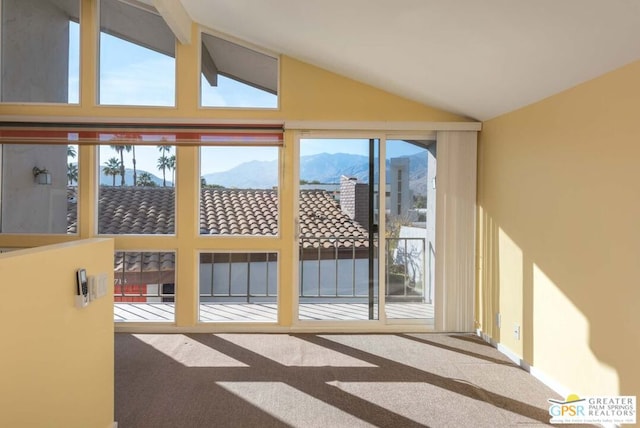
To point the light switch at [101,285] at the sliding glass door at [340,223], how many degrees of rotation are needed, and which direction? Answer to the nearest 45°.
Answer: approximately 90° to its left

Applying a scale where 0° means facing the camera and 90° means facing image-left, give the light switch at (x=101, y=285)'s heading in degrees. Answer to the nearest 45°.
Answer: approximately 315°

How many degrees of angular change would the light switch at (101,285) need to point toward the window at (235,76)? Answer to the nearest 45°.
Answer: approximately 90° to its left

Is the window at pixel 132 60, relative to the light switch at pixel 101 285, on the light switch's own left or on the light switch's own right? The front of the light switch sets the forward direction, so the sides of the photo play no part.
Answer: on the light switch's own left

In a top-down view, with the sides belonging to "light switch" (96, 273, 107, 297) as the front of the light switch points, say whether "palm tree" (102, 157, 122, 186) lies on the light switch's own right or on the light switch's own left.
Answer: on the light switch's own left

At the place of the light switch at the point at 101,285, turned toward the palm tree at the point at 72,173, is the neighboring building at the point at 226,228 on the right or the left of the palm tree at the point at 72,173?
right

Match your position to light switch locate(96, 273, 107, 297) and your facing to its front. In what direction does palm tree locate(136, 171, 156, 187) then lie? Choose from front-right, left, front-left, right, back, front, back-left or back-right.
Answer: back-left

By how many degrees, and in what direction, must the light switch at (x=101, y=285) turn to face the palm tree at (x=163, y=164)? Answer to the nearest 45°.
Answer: approximately 135° to its left

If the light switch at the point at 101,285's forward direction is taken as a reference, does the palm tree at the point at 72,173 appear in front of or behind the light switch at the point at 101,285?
behind
